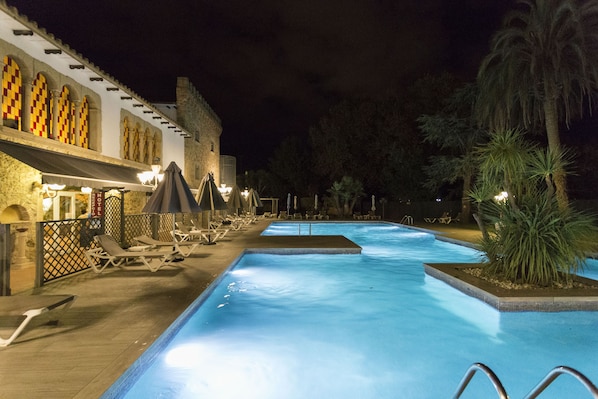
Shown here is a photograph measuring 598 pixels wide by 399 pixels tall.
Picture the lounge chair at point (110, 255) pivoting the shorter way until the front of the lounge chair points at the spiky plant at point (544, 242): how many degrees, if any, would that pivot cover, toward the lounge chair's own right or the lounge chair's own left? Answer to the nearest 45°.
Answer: approximately 45° to the lounge chair's own right

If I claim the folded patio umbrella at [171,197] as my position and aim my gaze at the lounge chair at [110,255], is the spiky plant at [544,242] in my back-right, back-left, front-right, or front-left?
back-left

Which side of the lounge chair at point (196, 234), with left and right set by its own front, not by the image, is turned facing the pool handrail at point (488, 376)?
right

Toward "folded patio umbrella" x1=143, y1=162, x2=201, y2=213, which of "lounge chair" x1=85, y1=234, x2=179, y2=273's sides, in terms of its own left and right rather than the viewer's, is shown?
front

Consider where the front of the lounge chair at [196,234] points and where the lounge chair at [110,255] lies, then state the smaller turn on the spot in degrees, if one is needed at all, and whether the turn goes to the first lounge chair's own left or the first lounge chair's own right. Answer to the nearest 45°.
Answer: approximately 90° to the first lounge chair's own right

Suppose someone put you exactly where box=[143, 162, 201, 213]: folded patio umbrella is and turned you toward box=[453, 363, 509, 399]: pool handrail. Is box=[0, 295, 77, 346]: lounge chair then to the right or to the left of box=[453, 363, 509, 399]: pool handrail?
right

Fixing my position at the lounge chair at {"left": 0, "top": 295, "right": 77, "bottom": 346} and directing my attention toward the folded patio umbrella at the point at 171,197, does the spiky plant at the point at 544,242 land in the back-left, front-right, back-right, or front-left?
front-right

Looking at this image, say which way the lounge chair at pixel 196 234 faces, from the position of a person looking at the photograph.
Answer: facing to the right of the viewer

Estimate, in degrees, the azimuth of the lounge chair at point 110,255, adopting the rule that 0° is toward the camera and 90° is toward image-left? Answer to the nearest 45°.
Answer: approximately 270°

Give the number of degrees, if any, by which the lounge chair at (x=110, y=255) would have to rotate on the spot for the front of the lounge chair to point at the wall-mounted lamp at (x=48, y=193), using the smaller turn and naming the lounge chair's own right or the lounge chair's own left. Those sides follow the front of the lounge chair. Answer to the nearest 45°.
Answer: approximately 135° to the lounge chair's own left

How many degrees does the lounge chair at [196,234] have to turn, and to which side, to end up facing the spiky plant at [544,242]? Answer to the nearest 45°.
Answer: approximately 45° to its right

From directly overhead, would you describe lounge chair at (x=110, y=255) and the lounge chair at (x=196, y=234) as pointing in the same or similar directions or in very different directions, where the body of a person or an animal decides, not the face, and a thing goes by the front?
same or similar directions
